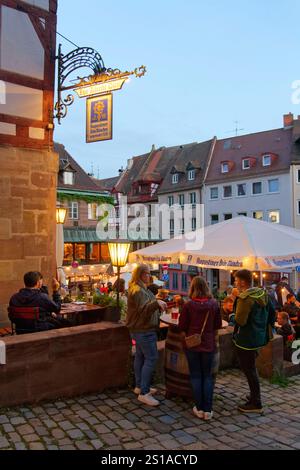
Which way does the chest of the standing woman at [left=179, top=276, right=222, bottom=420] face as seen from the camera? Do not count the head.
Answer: away from the camera

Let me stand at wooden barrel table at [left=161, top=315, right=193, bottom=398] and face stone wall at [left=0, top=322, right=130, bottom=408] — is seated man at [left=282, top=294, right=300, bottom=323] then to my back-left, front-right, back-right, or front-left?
back-right

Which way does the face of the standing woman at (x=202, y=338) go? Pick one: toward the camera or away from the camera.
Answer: away from the camera

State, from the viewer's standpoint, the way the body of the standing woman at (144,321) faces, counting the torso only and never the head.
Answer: to the viewer's right

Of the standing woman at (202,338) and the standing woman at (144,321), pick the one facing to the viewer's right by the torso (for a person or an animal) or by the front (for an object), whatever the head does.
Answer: the standing woman at (144,321)

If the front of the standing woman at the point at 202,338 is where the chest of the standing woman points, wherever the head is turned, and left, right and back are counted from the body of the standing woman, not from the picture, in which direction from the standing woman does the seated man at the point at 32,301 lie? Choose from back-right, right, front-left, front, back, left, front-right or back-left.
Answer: left

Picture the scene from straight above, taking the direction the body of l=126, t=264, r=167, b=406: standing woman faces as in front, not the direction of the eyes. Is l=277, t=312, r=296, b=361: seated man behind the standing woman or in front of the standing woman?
in front

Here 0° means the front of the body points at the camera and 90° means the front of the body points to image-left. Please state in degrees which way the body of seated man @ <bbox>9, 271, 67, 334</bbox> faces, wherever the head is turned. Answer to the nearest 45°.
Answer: approximately 225°

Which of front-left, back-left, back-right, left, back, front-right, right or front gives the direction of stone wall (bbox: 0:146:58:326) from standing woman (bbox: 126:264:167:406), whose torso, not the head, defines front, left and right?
back-left

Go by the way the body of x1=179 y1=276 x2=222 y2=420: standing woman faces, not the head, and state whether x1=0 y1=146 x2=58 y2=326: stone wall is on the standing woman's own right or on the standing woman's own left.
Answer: on the standing woman's own left

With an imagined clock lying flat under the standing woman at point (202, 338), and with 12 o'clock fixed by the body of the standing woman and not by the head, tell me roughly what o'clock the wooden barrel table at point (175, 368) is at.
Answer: The wooden barrel table is roughly at 11 o'clock from the standing woman.

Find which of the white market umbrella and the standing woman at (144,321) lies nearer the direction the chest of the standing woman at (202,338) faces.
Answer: the white market umbrella

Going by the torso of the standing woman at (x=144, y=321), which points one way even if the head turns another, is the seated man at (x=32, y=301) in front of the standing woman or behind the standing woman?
behind

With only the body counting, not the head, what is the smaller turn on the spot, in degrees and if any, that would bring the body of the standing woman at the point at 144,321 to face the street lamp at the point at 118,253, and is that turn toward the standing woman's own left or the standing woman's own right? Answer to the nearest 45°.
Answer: approximately 90° to the standing woman's own left

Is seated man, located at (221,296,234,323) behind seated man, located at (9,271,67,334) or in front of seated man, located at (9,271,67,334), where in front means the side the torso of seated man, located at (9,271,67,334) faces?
in front

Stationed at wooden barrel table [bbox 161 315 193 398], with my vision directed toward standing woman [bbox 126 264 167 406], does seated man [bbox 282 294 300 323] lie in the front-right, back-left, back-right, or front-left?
back-right

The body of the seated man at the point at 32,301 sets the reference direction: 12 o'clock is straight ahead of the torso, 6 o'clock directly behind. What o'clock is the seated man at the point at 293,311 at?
the seated man at the point at 293,311 is roughly at 1 o'clock from the seated man at the point at 32,301.

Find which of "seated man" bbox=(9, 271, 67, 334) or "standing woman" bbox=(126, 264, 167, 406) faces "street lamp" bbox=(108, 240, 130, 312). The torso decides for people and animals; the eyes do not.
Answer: the seated man
